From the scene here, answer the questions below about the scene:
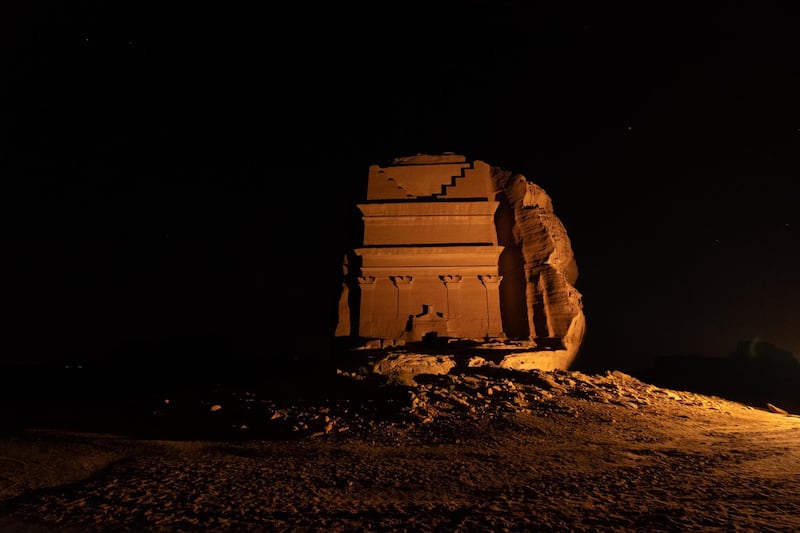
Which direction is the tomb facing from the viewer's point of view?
toward the camera

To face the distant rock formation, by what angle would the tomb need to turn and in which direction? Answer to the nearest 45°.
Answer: approximately 135° to its left
